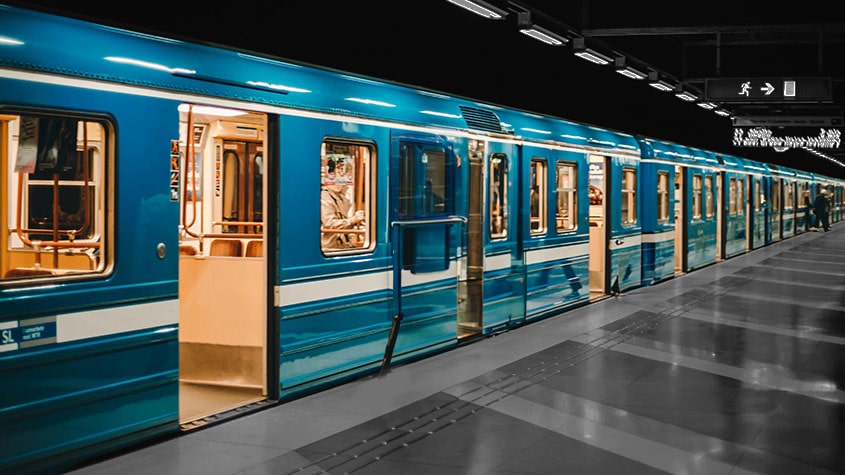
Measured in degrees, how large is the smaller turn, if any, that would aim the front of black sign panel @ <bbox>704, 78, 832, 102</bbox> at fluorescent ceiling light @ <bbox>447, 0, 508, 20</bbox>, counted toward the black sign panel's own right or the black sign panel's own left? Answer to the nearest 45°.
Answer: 0° — it already faces it

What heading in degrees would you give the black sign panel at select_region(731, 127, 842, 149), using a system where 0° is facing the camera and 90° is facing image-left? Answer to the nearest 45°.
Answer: approximately 0°

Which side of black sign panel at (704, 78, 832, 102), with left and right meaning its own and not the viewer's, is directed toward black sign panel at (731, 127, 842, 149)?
back

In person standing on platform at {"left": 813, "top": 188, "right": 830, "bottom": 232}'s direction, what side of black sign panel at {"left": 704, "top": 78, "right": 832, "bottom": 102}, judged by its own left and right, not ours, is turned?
back

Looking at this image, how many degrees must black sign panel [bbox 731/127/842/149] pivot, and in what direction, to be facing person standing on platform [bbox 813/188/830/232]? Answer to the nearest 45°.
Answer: approximately 180°

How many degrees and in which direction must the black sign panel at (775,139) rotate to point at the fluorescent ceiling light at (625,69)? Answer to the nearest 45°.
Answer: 0° — it already faces it

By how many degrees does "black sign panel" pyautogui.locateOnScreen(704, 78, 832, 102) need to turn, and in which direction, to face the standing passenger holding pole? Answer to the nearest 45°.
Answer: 0° — it already faces them

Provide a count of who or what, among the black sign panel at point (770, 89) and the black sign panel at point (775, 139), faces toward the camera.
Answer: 2

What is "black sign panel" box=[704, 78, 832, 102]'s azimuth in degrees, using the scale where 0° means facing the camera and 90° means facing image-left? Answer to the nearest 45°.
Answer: approximately 0°
